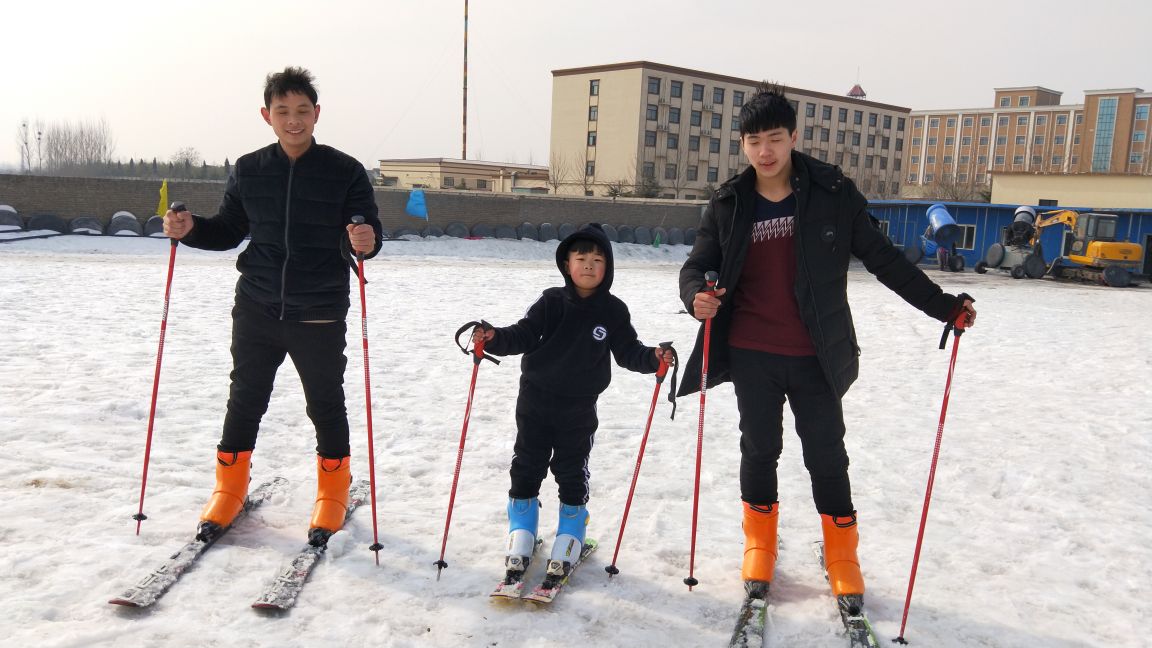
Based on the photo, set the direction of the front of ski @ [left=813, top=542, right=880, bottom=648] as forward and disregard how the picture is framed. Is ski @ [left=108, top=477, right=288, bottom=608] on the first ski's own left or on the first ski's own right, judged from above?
on the first ski's own right

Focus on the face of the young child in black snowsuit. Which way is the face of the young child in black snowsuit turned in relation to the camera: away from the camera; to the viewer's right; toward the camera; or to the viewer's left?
toward the camera

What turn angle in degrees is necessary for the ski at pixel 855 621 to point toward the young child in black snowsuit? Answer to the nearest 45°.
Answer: approximately 90° to its right

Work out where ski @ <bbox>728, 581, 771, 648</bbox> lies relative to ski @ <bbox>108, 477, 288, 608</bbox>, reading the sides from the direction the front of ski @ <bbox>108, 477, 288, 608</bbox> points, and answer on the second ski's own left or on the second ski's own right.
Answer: on the second ski's own left

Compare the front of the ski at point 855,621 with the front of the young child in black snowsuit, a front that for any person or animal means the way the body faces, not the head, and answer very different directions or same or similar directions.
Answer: same or similar directions

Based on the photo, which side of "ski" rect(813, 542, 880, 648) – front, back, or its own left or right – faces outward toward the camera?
front

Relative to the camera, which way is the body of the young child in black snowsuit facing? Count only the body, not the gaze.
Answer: toward the camera

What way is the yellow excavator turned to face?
to the viewer's left

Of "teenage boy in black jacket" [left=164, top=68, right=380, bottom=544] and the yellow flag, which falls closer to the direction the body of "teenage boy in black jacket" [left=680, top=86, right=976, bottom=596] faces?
the teenage boy in black jacket

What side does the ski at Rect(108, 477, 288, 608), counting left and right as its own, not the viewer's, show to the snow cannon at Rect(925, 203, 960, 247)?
back

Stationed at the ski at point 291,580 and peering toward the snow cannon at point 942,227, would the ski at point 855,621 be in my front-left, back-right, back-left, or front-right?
front-right

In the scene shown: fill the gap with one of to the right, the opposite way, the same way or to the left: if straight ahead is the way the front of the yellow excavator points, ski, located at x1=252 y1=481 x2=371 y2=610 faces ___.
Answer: to the left

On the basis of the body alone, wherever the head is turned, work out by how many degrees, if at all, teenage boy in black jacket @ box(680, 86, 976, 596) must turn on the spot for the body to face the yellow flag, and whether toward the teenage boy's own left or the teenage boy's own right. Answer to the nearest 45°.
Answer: approximately 135° to the teenage boy's own right

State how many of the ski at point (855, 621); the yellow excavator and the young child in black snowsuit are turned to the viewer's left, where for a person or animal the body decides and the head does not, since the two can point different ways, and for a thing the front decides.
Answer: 1

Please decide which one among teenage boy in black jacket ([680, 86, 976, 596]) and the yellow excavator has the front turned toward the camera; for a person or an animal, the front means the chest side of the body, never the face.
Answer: the teenage boy in black jacket

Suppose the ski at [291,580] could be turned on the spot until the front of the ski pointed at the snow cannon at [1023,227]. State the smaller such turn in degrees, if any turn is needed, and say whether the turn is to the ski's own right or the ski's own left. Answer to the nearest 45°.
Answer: approximately 180°

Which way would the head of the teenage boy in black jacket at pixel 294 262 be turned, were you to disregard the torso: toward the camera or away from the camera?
toward the camera

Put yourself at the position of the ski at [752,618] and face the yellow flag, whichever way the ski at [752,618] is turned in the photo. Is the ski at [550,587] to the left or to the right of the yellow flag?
left

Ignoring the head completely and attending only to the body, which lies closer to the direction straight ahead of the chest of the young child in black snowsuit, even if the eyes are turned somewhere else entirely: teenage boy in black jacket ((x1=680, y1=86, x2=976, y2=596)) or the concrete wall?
the teenage boy in black jacket
